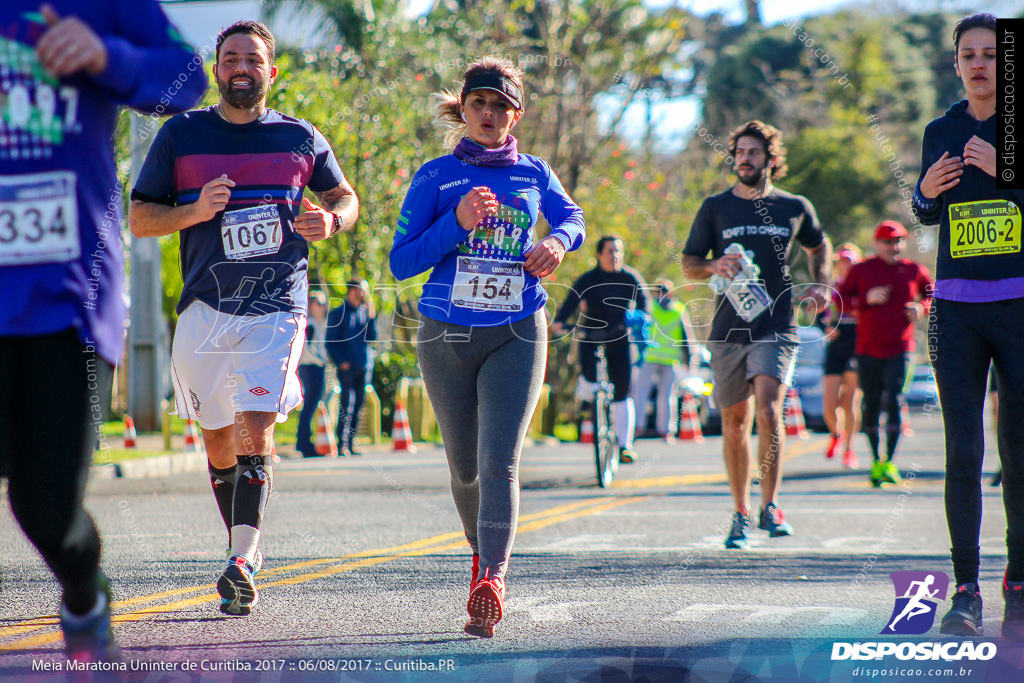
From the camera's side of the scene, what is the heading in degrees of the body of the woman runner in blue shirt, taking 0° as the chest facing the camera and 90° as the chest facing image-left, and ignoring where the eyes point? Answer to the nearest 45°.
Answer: approximately 0°

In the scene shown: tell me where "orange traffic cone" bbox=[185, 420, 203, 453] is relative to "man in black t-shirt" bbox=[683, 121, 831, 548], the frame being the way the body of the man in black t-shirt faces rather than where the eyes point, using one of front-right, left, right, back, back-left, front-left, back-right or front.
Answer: back-right

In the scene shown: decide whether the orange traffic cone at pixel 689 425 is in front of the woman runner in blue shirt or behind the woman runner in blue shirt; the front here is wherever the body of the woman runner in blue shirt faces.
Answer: behind

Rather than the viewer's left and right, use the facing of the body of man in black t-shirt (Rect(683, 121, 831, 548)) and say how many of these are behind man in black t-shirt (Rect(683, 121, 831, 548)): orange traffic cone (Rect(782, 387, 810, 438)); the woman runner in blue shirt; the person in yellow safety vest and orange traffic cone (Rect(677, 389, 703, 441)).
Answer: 3

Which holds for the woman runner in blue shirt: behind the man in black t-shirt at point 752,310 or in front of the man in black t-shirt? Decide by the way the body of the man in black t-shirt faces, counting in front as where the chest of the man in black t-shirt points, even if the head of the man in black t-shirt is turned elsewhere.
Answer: in front

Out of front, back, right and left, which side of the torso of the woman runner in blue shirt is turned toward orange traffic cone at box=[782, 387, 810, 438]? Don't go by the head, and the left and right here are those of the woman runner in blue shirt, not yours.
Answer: back

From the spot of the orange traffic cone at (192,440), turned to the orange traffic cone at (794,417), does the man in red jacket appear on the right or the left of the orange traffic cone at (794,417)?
right

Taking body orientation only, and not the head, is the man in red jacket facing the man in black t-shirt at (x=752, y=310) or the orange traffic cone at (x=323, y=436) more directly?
the man in black t-shirt

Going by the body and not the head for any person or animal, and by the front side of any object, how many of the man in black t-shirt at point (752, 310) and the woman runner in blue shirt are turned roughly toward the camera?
2

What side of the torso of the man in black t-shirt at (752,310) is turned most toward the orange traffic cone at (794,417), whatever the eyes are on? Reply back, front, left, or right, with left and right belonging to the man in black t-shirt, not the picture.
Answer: back

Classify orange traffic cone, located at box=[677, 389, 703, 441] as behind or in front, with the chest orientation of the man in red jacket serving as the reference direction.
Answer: behind

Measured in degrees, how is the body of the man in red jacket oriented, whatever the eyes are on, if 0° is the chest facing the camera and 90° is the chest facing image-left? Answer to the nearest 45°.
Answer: approximately 0°

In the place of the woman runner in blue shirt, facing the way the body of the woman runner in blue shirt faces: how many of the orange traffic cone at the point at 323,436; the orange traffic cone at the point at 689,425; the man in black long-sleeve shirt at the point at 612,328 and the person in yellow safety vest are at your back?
4

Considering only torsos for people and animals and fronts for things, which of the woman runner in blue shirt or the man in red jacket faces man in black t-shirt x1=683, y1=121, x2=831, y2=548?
the man in red jacket
